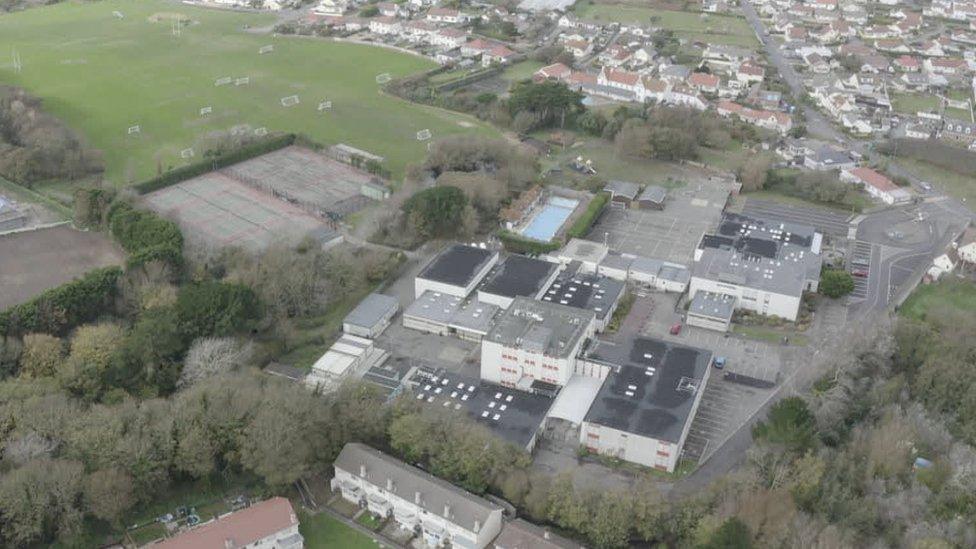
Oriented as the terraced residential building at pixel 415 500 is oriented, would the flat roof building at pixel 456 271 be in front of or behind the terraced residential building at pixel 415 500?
behind

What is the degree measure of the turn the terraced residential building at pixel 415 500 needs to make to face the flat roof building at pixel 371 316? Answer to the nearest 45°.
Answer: approximately 135° to its right

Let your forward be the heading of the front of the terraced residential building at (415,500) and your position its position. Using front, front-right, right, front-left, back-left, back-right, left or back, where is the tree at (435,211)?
back-right

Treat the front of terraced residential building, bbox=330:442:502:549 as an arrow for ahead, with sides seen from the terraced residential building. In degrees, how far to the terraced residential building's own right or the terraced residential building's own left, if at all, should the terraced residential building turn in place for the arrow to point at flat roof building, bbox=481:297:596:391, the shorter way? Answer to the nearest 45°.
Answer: approximately 180°

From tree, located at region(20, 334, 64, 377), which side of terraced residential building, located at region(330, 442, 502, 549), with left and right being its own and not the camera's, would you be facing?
right

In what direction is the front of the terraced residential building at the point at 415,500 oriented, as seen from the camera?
facing the viewer and to the left of the viewer

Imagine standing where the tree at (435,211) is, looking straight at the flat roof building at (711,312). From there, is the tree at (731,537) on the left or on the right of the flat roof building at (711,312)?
right

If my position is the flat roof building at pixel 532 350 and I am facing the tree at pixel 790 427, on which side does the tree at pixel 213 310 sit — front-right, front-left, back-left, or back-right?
back-right

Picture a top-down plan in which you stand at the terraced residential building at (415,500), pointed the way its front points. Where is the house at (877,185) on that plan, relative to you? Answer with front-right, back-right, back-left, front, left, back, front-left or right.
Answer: back

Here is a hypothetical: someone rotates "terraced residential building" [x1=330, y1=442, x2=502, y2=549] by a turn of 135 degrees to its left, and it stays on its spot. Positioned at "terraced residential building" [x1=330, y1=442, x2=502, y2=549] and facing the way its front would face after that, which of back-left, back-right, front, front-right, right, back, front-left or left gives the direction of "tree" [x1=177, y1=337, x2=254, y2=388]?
back-left

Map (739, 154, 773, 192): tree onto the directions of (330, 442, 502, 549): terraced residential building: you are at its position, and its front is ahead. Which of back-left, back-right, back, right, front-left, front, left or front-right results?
back

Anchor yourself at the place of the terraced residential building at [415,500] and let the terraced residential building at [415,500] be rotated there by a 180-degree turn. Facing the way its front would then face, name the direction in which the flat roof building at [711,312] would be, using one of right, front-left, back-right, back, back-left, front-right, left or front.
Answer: front

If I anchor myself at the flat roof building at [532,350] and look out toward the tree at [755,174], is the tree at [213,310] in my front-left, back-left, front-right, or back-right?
back-left

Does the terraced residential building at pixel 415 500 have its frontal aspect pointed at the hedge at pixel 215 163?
no

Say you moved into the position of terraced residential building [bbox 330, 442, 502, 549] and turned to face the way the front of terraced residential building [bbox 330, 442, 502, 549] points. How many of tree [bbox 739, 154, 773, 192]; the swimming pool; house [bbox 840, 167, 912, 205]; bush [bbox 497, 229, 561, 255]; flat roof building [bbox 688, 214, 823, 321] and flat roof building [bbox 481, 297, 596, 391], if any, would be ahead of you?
0

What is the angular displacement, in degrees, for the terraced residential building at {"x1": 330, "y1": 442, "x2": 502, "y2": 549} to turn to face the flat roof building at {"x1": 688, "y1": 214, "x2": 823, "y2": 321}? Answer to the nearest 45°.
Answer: approximately 180°

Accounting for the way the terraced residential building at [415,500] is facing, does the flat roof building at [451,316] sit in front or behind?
behind

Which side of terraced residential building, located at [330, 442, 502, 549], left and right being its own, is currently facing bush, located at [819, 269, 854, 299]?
back

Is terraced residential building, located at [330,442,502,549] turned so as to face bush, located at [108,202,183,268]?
no

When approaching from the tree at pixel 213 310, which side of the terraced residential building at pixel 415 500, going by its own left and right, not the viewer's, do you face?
right
